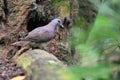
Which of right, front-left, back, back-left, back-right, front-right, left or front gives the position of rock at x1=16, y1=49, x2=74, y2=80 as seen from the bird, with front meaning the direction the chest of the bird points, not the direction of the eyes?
right

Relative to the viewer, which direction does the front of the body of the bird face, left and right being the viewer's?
facing to the right of the viewer
